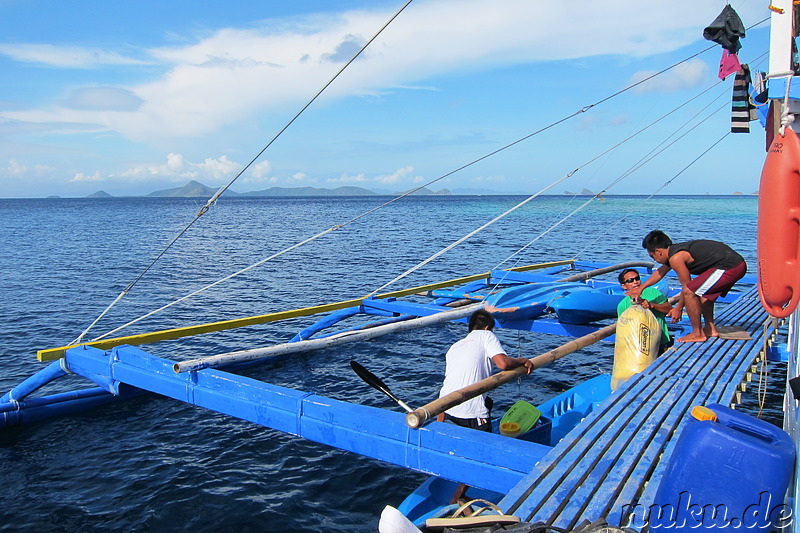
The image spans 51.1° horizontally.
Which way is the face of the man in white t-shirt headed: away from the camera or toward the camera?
away from the camera

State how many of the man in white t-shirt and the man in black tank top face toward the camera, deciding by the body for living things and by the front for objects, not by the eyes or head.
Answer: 0

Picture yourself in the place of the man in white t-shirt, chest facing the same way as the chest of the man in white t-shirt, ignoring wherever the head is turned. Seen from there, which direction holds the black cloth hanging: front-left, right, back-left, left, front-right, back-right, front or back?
front

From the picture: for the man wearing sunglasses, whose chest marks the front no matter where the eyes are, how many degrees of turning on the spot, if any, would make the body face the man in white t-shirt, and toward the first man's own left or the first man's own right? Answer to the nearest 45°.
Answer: approximately 45° to the first man's own right

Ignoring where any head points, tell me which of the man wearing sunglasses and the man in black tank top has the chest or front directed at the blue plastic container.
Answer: the man wearing sunglasses

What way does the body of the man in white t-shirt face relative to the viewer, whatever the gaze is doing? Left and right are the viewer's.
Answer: facing away from the viewer and to the right of the viewer

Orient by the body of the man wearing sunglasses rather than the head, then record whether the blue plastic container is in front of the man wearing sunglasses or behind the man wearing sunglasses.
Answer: in front

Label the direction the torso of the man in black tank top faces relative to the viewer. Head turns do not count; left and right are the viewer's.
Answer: facing to the left of the viewer

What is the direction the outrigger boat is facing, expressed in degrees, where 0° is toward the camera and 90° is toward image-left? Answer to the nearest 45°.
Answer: approximately 225°

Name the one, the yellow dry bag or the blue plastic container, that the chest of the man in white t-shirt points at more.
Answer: the yellow dry bag

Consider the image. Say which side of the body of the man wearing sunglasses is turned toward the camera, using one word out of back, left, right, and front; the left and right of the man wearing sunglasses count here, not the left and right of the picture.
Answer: front
